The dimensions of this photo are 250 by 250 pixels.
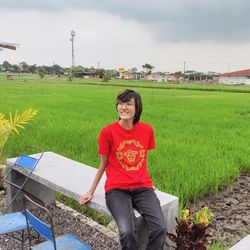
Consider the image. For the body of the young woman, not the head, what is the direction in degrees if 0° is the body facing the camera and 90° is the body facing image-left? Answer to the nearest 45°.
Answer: approximately 0°

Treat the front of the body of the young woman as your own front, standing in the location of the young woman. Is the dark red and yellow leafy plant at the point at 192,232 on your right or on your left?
on your left
